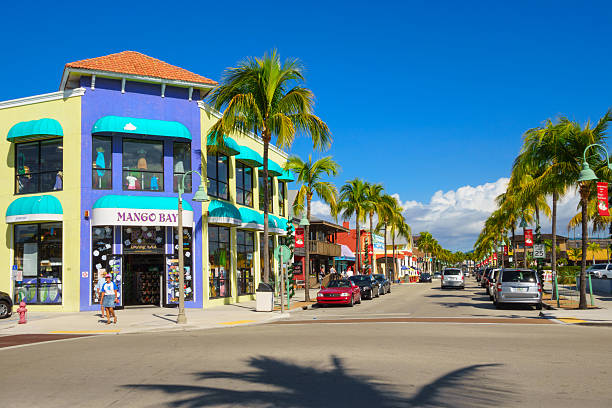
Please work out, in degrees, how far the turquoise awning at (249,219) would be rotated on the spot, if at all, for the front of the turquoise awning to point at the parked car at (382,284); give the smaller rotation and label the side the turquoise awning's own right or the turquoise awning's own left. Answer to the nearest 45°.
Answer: approximately 90° to the turquoise awning's own left

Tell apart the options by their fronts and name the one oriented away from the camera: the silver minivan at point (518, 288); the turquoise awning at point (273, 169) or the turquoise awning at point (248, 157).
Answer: the silver minivan

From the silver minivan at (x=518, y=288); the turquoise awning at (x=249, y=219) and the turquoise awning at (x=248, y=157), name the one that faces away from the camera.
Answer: the silver minivan

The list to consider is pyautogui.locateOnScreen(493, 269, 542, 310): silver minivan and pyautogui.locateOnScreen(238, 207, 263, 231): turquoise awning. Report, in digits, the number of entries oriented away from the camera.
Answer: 1

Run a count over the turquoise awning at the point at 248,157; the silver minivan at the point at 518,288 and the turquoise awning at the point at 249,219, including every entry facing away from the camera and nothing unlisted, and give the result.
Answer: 1

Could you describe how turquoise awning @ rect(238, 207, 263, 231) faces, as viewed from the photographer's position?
facing the viewer and to the right of the viewer

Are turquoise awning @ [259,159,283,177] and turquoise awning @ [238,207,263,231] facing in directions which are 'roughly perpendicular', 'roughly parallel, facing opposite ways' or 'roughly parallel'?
roughly parallel

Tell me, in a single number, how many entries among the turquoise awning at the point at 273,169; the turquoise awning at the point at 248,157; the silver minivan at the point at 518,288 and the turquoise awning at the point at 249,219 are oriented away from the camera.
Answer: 1

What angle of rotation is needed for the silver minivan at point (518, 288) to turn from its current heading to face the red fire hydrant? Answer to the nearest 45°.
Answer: approximately 135° to its left

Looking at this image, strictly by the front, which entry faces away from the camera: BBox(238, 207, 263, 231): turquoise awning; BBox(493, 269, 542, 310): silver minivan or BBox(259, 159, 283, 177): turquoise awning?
the silver minivan

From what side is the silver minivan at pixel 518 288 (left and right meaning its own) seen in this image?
back

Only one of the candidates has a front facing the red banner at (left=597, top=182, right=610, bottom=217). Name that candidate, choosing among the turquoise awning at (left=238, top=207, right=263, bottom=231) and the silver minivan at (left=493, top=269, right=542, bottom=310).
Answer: the turquoise awning

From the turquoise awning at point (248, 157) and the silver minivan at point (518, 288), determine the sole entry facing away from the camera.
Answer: the silver minivan

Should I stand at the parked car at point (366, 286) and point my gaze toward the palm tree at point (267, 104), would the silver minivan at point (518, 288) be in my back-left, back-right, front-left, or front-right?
front-left

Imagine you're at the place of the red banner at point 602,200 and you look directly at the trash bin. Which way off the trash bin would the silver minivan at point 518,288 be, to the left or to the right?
right
